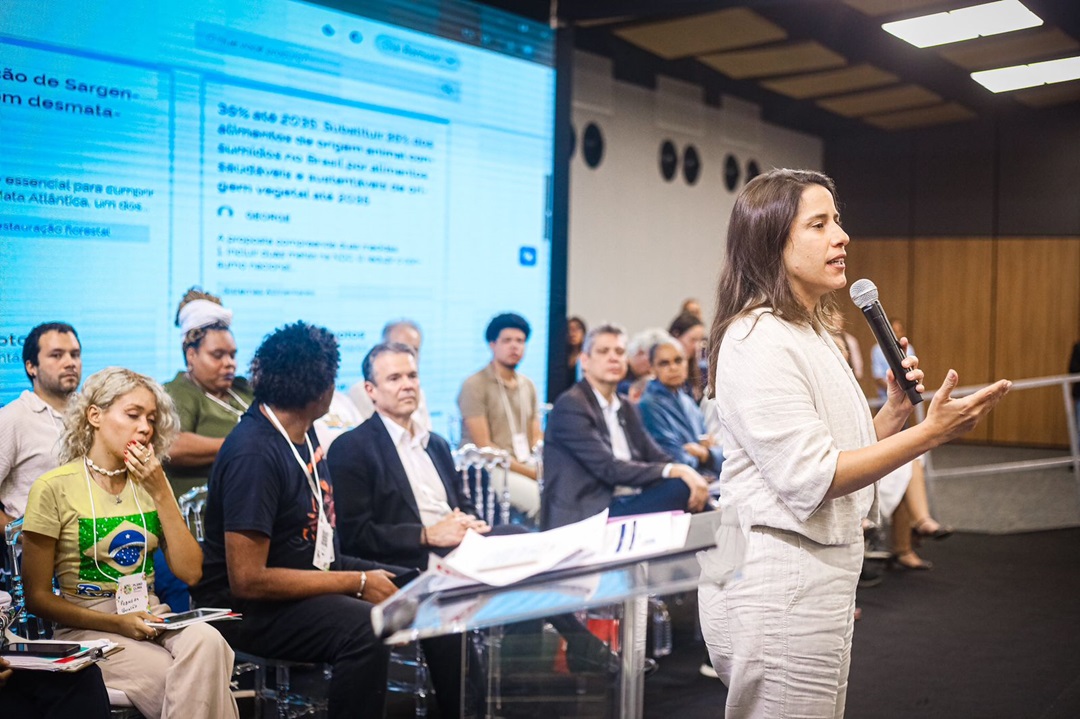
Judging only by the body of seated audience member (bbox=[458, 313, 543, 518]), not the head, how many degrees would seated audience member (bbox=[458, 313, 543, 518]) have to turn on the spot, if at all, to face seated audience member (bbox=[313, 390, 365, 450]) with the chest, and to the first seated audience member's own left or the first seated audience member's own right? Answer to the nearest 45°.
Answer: approximately 90° to the first seated audience member's own right

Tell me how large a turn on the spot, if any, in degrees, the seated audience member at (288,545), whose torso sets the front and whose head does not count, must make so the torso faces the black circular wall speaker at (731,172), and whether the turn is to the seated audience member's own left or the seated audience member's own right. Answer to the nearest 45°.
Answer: approximately 45° to the seated audience member's own left

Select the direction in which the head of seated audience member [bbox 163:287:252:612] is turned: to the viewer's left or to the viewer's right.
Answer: to the viewer's right

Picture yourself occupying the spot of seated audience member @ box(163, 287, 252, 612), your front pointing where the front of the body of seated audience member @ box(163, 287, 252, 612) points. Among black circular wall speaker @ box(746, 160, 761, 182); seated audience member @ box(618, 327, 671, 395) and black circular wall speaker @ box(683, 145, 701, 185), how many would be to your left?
3

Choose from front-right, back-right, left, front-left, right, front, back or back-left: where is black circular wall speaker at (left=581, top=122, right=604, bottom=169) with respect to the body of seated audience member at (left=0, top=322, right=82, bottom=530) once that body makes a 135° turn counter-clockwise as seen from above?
front-right

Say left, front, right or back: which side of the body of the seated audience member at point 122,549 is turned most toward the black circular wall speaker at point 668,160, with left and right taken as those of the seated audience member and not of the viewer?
left

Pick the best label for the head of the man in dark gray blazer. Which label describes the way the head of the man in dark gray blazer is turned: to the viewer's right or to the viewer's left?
to the viewer's right

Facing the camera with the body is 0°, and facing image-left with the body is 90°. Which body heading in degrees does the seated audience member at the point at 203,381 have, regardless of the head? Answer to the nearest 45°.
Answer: approximately 315°
